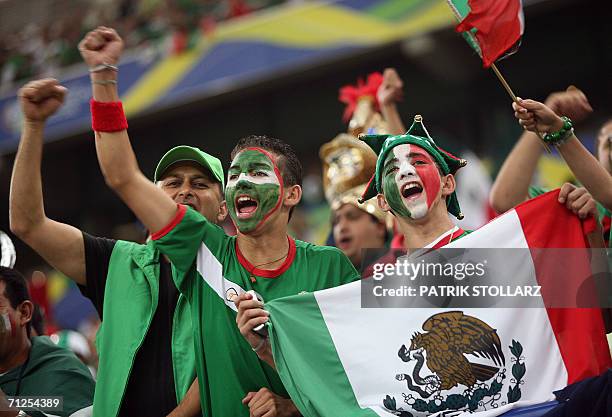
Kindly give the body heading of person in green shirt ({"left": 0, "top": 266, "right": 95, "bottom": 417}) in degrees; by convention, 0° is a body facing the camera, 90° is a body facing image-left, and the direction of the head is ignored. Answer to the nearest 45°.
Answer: approximately 45°

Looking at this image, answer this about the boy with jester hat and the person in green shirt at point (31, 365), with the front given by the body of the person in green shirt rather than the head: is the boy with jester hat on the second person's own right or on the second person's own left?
on the second person's own left

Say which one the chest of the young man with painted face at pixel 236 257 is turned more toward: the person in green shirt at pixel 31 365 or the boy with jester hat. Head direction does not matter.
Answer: the person in green shirt

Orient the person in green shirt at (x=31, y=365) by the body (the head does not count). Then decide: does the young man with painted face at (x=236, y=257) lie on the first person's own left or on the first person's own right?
on the first person's own left

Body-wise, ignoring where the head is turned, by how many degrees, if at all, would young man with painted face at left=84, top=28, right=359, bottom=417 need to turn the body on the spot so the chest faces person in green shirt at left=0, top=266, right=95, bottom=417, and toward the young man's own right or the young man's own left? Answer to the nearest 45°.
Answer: approximately 90° to the young man's own right

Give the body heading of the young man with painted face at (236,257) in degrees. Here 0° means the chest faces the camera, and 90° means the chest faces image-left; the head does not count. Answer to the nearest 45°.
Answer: approximately 45°

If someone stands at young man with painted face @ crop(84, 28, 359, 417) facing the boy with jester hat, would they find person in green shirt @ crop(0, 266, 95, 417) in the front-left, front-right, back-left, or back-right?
back-left
